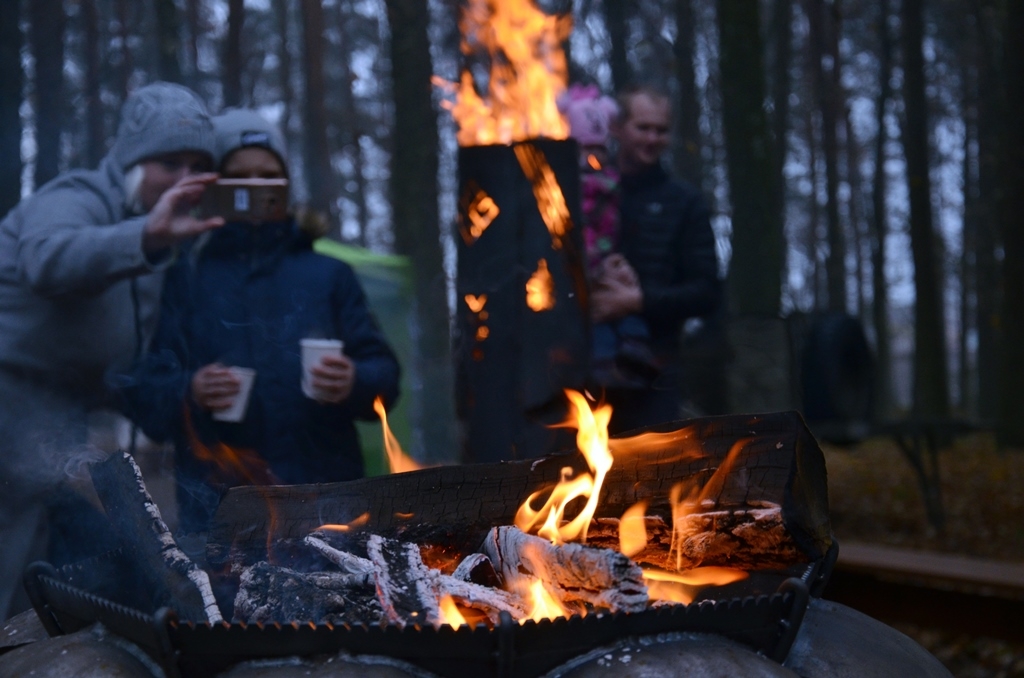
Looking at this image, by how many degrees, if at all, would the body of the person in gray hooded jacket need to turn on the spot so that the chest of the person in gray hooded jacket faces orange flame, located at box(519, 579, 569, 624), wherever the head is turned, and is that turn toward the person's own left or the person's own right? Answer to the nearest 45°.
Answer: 0° — they already face it

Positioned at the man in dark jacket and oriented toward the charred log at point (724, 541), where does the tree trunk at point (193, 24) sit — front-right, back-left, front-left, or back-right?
back-right

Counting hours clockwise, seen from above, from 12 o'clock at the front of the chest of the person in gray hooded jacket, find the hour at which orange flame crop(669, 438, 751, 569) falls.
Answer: The orange flame is roughly at 12 o'clock from the person in gray hooded jacket.

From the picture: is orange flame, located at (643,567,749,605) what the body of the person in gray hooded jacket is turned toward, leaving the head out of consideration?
yes

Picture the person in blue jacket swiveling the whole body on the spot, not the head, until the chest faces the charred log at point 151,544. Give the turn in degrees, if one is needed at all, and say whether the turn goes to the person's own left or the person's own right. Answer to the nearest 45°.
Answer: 0° — they already face it

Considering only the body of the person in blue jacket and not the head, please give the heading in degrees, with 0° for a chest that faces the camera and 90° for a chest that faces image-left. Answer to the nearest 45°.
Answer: approximately 0°

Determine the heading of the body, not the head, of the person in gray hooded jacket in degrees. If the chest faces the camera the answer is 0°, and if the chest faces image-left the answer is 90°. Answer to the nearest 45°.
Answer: approximately 315°

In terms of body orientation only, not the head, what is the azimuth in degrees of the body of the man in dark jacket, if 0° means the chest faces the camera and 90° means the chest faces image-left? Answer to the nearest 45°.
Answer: approximately 45°
